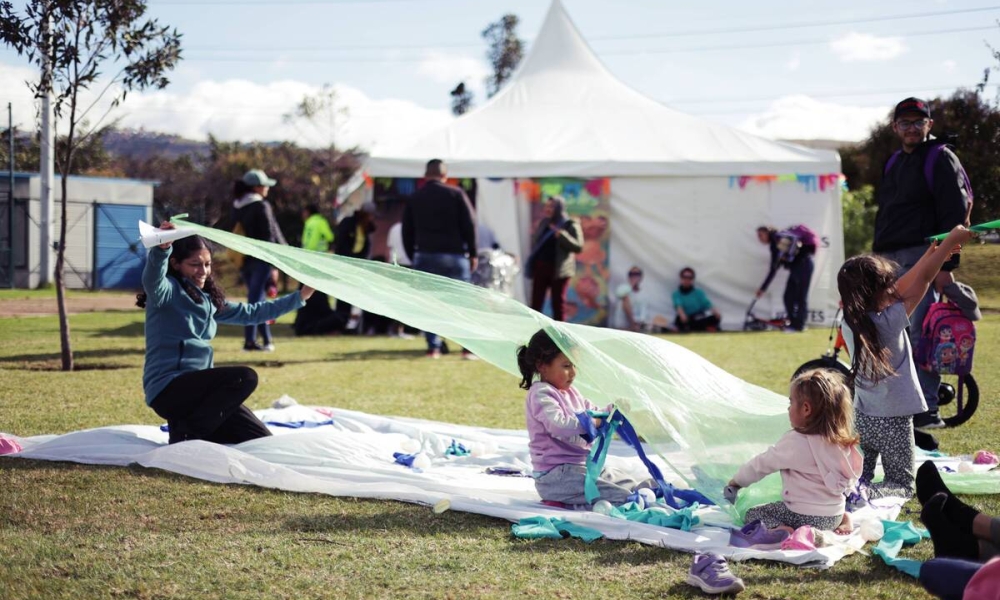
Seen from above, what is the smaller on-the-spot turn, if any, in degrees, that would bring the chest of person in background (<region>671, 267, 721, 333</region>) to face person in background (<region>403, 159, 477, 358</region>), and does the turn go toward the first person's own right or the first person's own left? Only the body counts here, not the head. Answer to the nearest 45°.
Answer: approximately 45° to the first person's own right

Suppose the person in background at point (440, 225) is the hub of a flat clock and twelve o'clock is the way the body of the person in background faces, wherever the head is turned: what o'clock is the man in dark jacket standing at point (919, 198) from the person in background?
The man in dark jacket standing is roughly at 5 o'clock from the person in background.

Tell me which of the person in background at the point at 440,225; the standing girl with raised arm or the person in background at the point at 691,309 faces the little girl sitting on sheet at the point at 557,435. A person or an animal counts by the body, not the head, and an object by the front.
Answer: the person in background at the point at 691,309

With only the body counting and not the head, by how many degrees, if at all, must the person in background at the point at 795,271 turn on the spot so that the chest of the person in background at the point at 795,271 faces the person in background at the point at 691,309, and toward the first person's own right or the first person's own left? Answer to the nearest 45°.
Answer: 0° — they already face them

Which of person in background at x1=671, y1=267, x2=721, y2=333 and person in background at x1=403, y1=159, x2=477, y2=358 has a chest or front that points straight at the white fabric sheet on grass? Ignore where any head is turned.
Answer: person in background at x1=671, y1=267, x2=721, y2=333

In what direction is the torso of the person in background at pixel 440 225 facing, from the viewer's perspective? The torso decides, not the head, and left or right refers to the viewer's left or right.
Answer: facing away from the viewer

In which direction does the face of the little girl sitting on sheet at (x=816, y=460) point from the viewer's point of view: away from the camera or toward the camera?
away from the camera

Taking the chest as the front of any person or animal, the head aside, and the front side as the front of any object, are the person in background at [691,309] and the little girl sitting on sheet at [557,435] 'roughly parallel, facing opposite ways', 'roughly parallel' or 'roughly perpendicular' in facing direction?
roughly perpendicular

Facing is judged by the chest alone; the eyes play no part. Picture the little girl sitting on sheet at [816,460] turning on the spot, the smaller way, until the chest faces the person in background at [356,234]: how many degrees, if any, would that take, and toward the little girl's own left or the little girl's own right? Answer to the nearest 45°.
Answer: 0° — they already face them

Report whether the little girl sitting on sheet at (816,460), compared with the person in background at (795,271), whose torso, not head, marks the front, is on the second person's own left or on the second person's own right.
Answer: on the second person's own left

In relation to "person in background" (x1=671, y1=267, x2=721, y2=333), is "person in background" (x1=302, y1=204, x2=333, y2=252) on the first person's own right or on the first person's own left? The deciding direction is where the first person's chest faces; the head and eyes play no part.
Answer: on the first person's own right

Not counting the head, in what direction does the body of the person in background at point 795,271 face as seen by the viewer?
to the viewer's left

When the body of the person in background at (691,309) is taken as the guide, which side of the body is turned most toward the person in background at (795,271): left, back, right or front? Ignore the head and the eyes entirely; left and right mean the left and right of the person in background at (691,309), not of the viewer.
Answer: left

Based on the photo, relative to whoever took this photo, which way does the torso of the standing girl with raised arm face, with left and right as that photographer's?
facing away from the viewer and to the right of the viewer
